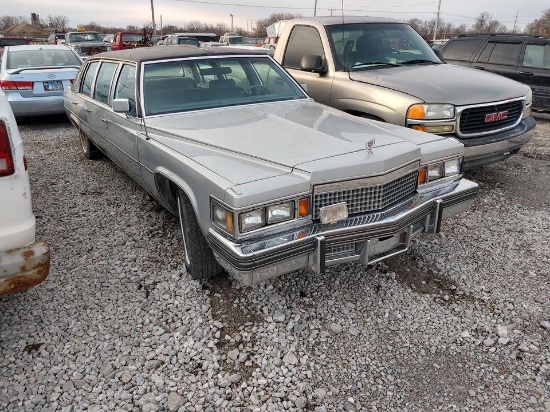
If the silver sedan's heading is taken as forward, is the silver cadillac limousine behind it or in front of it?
behind

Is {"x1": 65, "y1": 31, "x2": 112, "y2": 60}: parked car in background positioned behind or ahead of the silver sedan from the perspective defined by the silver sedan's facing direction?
ahead

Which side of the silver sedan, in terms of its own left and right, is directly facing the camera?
back

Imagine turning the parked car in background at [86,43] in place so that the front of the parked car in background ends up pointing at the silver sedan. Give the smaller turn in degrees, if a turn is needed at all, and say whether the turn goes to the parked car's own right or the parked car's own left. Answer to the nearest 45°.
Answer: approximately 45° to the parked car's own right

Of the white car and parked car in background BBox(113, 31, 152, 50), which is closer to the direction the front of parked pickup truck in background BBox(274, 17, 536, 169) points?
the white car

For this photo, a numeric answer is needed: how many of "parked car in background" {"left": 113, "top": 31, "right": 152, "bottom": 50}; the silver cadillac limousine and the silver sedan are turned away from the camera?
1

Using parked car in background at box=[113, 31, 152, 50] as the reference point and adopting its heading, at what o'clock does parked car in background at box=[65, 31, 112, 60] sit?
parked car in background at box=[65, 31, 112, 60] is roughly at 3 o'clock from parked car in background at box=[113, 31, 152, 50].

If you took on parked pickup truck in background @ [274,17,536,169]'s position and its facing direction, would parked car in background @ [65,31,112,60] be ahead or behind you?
behind

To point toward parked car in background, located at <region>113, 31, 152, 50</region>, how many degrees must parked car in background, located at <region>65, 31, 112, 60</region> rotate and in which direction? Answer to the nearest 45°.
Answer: approximately 90° to its left

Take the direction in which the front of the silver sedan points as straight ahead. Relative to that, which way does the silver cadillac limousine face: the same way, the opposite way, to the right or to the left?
the opposite way

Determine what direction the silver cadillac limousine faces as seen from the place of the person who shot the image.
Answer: facing the viewer and to the right of the viewer

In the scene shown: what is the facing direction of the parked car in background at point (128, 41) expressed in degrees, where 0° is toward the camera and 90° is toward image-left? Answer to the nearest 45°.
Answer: approximately 315°

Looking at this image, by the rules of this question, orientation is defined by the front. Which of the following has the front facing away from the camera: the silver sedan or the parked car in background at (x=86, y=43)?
the silver sedan

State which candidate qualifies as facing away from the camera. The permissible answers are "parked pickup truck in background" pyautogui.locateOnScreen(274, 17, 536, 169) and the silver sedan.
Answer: the silver sedan

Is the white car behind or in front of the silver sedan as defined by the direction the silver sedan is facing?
behind
